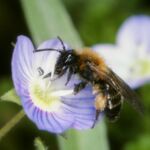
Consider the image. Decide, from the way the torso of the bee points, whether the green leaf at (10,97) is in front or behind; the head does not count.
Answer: in front

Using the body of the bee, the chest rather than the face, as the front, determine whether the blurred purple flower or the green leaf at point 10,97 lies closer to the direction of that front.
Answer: the green leaf

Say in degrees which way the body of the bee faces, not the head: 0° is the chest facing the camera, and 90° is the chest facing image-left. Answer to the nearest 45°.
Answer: approximately 90°

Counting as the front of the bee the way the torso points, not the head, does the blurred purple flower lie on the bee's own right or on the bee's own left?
on the bee's own right
